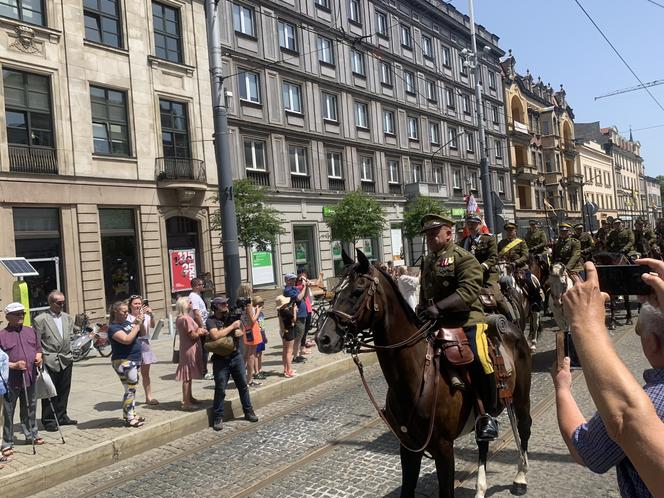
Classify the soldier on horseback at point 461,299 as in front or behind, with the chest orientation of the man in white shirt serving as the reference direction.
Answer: in front

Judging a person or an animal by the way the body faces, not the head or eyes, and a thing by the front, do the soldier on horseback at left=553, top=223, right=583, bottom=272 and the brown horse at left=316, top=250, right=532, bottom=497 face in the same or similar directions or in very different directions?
same or similar directions

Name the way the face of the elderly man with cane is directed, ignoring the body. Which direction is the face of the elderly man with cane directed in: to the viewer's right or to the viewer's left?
to the viewer's right

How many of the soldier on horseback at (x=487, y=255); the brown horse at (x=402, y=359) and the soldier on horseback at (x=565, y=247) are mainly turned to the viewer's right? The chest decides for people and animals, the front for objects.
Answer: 0

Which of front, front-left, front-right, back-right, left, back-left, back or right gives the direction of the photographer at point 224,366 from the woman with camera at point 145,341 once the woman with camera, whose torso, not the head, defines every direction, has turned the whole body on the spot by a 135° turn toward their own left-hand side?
back-right

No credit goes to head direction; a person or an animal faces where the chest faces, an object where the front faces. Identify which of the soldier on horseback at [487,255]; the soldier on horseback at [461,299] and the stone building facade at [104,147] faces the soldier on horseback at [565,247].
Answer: the stone building facade

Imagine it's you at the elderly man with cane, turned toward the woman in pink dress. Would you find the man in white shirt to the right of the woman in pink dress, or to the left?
left

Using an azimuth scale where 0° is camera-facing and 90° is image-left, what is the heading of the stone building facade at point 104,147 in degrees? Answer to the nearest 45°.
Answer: approximately 315°

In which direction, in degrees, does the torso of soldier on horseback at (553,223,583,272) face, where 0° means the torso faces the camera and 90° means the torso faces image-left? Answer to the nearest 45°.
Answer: approximately 45°

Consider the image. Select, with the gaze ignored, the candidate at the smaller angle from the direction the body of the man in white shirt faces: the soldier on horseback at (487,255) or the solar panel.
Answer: the soldier on horseback

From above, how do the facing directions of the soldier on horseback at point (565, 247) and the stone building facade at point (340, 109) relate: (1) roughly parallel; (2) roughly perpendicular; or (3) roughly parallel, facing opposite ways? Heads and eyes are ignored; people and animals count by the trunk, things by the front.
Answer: roughly perpendicular

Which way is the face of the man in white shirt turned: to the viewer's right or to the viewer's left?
to the viewer's right

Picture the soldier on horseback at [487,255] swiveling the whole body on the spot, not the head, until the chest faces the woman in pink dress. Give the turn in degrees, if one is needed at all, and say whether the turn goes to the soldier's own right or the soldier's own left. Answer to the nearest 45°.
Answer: approximately 45° to the soldier's own right

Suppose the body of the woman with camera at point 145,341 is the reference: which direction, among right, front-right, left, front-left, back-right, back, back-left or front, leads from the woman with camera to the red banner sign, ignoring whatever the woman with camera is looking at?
back-left

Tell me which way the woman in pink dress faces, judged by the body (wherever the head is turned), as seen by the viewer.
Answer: to the viewer's right

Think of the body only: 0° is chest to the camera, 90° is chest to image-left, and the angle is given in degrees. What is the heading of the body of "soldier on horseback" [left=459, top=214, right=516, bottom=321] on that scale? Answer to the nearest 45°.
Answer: approximately 45°

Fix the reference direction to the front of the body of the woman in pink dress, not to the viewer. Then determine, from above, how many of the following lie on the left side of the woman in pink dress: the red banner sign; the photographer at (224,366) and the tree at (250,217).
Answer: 2

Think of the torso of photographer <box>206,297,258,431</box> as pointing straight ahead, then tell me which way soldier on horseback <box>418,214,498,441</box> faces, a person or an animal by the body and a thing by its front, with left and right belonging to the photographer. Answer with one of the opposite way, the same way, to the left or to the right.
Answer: to the right

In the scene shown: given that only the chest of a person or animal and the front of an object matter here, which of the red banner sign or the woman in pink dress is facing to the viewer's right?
the woman in pink dress

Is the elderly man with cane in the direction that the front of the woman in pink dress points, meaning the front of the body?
no

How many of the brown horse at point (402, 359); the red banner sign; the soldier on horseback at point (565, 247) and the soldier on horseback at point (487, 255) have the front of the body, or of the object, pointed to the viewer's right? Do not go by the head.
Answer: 0
